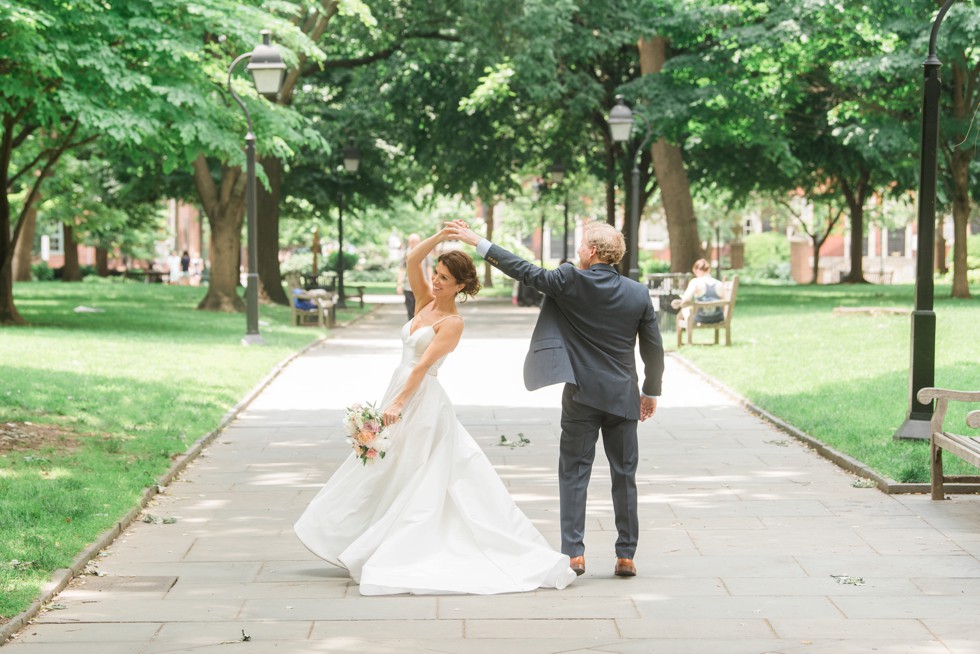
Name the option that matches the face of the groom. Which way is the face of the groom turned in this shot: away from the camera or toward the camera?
away from the camera

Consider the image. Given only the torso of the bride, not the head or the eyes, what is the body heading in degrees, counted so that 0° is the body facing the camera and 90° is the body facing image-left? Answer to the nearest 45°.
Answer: approximately 45°

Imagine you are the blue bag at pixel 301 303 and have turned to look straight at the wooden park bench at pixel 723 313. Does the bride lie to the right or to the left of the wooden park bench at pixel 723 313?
right

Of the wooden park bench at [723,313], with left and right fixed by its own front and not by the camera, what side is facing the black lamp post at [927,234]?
left

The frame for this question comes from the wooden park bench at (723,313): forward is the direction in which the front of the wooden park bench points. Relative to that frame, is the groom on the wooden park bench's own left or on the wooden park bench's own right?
on the wooden park bench's own left

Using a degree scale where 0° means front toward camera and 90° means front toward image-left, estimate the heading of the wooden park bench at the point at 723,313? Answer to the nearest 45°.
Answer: approximately 90°

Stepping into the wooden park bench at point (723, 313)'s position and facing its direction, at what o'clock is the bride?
The bride is roughly at 9 o'clock from the wooden park bench.
